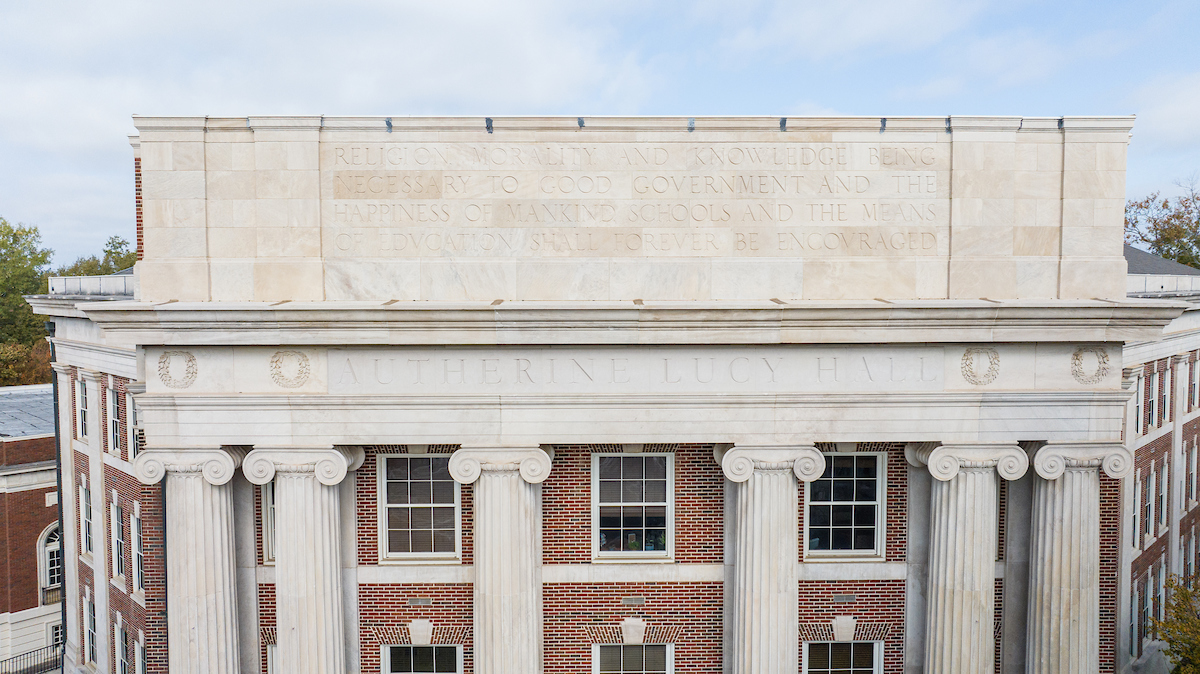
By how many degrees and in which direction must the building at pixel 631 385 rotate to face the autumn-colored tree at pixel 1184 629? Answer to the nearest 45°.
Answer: approximately 90° to its left

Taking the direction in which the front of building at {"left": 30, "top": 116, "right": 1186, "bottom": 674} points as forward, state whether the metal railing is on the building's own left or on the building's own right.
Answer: on the building's own right

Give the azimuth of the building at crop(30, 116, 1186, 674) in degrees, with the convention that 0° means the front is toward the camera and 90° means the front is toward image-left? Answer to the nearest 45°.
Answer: approximately 0°
